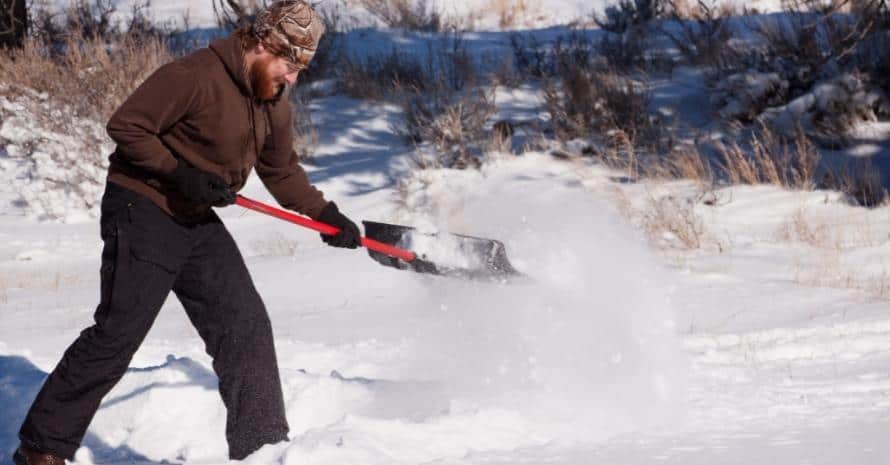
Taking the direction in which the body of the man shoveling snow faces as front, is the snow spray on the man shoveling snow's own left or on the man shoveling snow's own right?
on the man shoveling snow's own left

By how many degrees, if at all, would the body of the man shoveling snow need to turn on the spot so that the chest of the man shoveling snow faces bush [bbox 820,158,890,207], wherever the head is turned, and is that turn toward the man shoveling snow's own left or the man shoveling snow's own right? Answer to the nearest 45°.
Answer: approximately 90° to the man shoveling snow's own left

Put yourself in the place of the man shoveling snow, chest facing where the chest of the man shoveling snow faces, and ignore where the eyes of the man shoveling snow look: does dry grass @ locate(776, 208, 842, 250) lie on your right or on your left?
on your left

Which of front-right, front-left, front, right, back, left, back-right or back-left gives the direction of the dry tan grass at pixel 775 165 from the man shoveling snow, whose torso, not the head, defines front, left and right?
left

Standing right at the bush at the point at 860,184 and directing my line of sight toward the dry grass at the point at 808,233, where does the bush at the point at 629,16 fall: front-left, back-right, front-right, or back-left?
back-right

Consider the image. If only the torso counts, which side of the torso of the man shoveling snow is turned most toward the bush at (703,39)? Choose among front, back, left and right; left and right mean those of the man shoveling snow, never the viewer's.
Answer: left

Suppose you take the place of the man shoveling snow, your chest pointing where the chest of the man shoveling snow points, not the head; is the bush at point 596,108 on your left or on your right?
on your left

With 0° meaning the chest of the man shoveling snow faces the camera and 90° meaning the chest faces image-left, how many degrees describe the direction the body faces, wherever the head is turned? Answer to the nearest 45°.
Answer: approximately 315°

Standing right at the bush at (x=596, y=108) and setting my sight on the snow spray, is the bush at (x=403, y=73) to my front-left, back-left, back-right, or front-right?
back-right

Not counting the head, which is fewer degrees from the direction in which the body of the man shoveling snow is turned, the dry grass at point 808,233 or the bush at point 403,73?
the dry grass

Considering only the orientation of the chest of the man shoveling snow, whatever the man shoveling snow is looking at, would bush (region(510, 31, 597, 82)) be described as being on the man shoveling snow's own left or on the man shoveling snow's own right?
on the man shoveling snow's own left
